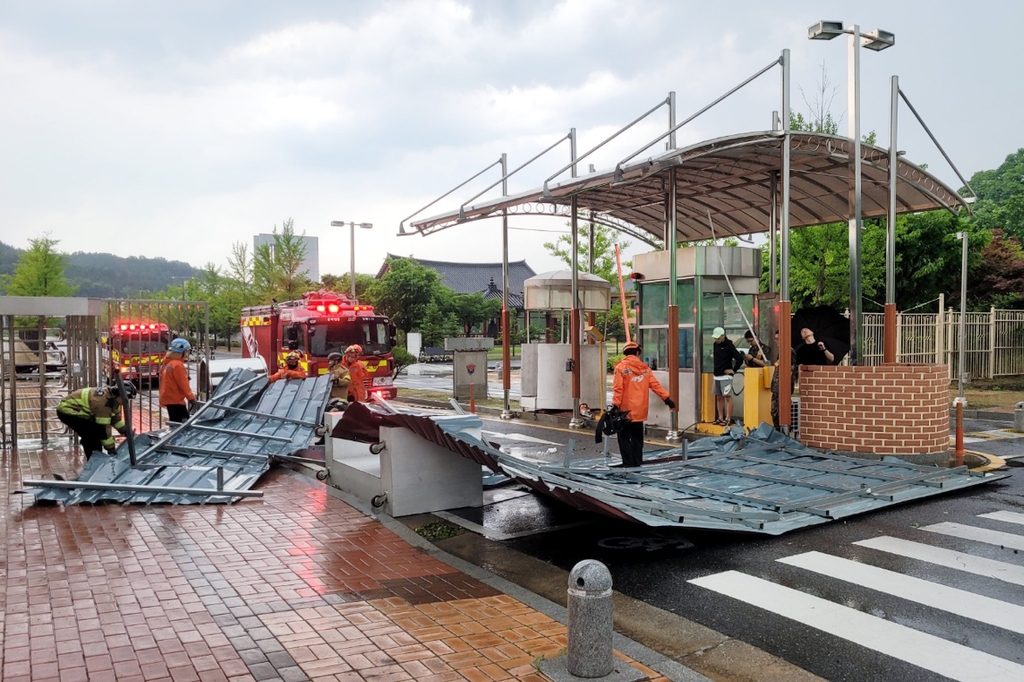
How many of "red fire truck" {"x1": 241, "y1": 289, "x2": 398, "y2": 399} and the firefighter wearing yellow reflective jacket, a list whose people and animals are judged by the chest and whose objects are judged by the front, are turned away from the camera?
0

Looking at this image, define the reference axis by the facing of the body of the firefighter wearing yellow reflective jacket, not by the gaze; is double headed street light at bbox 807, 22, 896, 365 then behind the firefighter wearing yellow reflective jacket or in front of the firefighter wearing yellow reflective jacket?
in front

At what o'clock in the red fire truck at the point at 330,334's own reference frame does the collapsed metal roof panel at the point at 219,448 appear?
The collapsed metal roof panel is roughly at 12 o'clock from the red fire truck.

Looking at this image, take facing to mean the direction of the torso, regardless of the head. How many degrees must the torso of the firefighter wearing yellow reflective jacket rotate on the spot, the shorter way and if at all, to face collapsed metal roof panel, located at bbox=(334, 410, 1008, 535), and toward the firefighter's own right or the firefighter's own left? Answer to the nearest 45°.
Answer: approximately 45° to the firefighter's own right

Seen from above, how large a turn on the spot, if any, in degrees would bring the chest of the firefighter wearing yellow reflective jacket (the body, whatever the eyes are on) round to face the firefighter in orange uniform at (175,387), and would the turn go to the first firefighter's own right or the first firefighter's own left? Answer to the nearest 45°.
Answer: approximately 45° to the first firefighter's own left

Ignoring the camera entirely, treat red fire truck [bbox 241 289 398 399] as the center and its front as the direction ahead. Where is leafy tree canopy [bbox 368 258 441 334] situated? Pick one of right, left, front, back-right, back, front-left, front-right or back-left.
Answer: back-left

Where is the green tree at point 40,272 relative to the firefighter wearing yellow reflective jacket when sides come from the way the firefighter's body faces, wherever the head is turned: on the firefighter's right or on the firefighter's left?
on the firefighter's left

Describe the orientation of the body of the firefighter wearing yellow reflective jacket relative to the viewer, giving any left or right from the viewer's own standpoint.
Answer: facing to the right of the viewer

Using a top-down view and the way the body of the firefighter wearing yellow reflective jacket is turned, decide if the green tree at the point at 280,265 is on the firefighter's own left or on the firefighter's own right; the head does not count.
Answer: on the firefighter's own left

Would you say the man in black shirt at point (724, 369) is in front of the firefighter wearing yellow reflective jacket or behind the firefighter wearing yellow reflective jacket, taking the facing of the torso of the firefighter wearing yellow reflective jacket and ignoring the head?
in front

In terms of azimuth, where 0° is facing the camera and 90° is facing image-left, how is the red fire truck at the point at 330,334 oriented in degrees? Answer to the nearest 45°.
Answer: approximately 315°
